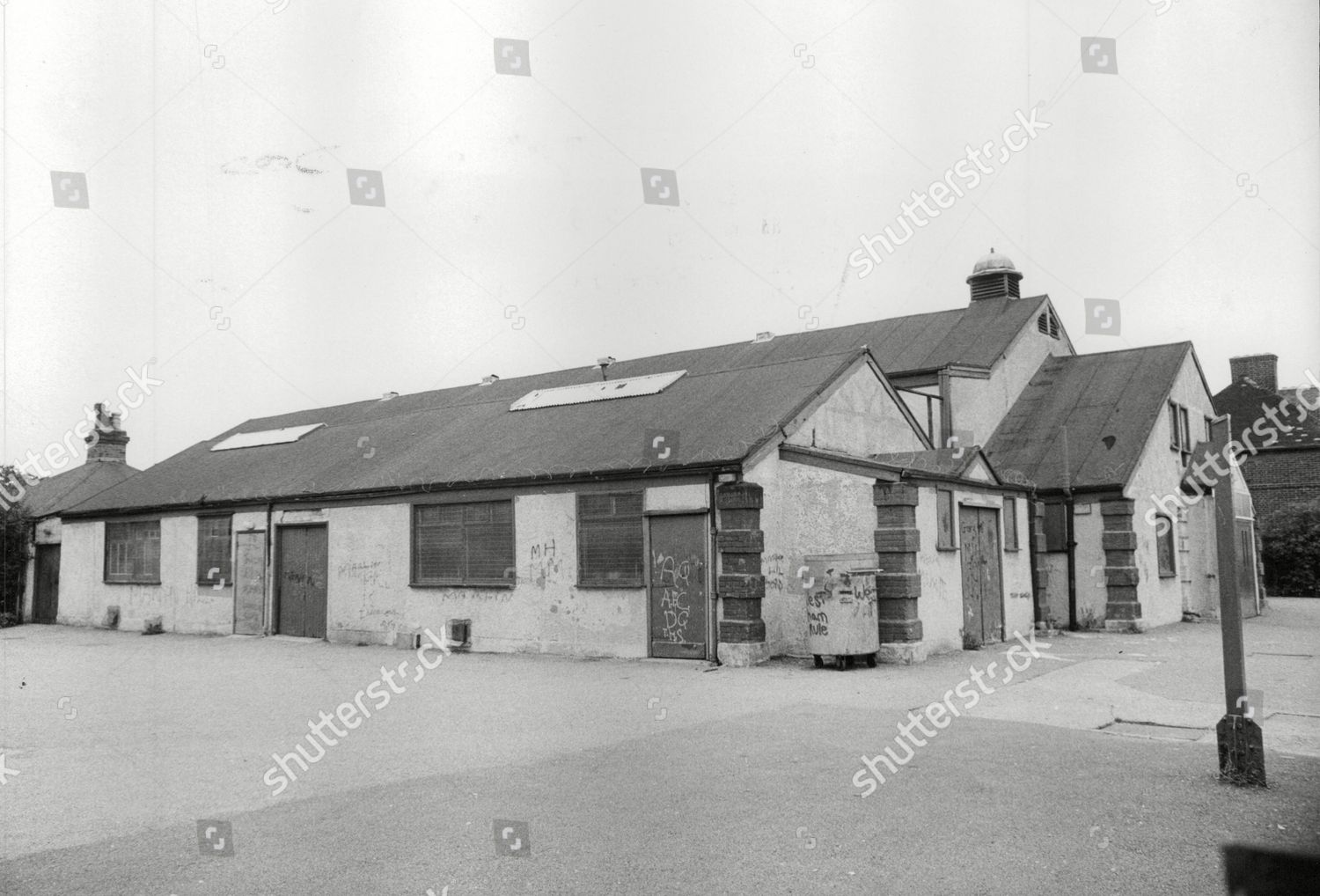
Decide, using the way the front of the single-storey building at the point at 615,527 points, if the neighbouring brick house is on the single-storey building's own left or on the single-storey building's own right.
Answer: on the single-storey building's own left

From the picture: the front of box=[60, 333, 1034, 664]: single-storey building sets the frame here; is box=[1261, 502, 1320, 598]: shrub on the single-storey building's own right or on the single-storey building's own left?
on the single-storey building's own left

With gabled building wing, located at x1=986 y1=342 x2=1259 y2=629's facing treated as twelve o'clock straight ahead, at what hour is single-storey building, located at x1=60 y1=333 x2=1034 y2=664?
single-storey building, located at x1=60 y1=333 x2=1034 y2=664 is roughly at 3 o'clock from gabled building wing, located at x1=986 y1=342 x2=1259 y2=629.

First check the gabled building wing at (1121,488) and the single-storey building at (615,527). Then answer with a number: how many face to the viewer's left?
0

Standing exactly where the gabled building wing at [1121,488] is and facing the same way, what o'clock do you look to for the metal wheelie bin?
The metal wheelie bin is roughly at 2 o'clock from the gabled building wing.

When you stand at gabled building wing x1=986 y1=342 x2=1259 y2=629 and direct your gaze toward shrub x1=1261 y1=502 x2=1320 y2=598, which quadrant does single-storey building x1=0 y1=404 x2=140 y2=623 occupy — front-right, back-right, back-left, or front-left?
back-left
